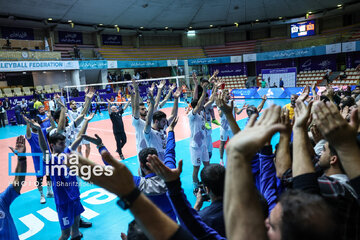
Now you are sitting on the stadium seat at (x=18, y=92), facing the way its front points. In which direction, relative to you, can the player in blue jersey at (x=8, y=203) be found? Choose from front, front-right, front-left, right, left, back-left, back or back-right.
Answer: front-right

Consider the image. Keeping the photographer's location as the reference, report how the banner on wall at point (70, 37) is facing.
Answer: facing the viewer

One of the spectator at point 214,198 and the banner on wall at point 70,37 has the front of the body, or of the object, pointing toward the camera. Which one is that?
the banner on wall

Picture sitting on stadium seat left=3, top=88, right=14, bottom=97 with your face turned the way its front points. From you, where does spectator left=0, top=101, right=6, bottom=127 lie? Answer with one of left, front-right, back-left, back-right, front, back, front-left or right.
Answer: front-right

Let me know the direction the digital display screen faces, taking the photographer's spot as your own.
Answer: facing the viewer and to the left of the viewer

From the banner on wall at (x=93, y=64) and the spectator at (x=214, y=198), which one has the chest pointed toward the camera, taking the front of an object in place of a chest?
the banner on wall

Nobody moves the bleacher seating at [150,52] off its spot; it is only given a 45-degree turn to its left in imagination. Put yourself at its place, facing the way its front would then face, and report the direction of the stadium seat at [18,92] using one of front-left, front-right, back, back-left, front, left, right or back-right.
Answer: right

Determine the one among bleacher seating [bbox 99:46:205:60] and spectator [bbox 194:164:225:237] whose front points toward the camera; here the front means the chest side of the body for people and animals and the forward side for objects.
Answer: the bleacher seating

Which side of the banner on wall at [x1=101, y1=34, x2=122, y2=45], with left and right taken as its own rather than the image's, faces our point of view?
front

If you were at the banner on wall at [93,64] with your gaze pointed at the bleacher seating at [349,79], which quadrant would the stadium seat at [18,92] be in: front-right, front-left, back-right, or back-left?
back-right

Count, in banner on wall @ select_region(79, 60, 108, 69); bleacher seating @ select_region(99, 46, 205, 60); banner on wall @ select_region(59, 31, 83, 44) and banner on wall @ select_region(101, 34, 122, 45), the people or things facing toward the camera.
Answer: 4

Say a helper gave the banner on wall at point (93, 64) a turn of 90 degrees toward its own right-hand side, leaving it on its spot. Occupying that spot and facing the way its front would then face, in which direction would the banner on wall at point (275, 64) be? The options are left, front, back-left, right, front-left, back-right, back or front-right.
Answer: back
